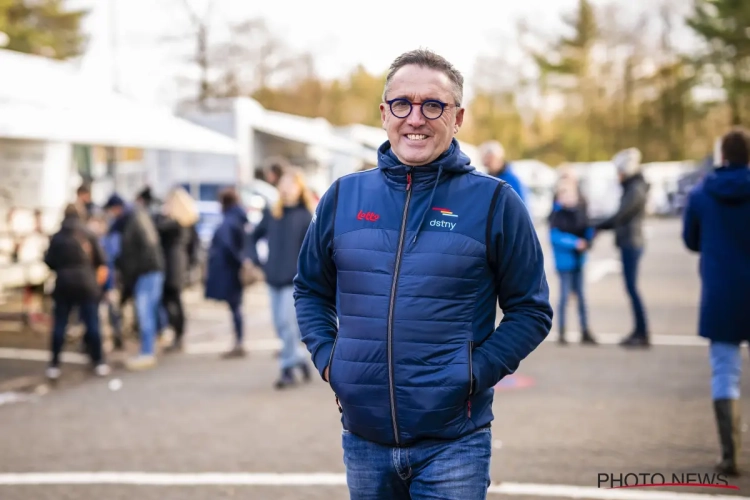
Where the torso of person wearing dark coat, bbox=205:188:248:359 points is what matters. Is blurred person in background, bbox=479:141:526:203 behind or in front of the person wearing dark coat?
behind

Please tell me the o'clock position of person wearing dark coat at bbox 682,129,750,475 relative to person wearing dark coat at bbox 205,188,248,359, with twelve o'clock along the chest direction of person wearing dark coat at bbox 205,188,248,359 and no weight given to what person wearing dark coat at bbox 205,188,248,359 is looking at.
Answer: person wearing dark coat at bbox 682,129,750,475 is roughly at 8 o'clock from person wearing dark coat at bbox 205,188,248,359.

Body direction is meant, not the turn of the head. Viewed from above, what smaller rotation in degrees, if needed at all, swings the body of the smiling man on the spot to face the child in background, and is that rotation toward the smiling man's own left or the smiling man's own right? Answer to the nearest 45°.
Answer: approximately 180°

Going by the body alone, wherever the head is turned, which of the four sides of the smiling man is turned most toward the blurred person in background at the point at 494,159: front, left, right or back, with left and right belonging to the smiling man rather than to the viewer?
back

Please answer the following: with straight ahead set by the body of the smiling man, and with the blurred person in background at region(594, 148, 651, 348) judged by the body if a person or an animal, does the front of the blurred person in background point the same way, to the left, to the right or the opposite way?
to the right

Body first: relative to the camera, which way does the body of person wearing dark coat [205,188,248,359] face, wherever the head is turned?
to the viewer's left

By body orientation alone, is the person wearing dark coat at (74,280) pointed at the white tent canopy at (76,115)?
yes

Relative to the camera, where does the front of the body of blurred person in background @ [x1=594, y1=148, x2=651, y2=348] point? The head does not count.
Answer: to the viewer's left

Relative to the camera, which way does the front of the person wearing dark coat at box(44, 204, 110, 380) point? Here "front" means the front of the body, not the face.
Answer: away from the camera
